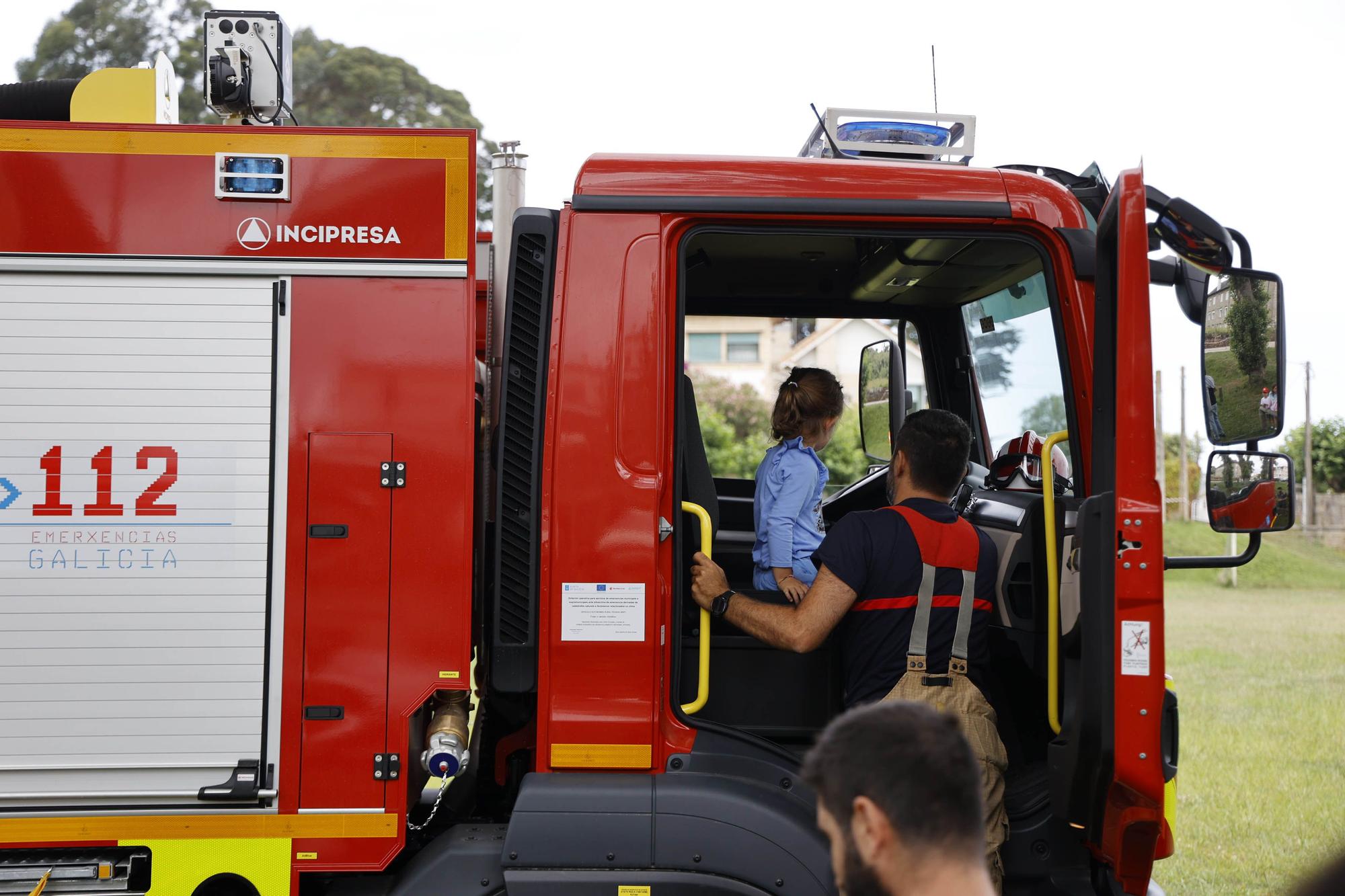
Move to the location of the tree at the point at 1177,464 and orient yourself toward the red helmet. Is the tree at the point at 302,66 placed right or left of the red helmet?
right

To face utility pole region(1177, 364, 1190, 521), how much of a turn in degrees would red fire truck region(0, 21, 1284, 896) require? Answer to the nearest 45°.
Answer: approximately 45° to its left

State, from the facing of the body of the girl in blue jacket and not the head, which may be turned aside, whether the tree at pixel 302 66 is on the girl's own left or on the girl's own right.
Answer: on the girl's own left

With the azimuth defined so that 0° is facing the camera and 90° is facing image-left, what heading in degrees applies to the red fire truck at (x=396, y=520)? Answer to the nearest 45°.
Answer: approximately 270°

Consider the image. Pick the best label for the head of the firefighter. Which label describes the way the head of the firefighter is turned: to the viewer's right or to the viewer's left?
to the viewer's left
